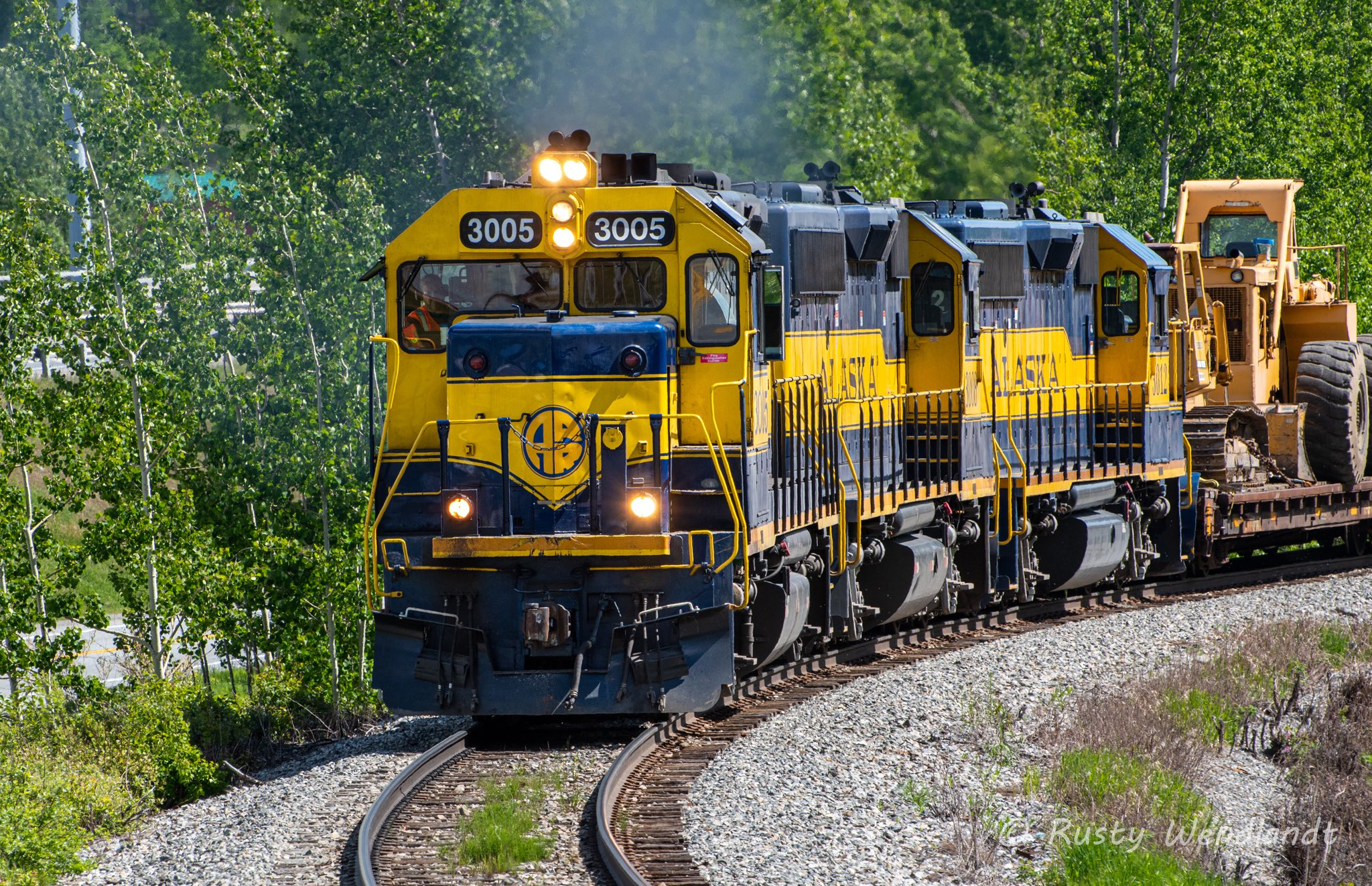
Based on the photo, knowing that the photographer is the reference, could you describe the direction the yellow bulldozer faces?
facing the viewer and to the left of the viewer

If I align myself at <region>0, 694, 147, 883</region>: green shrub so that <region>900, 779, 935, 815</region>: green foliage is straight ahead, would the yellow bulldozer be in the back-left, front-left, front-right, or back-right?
front-left

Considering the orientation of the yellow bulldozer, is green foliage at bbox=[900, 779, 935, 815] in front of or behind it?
in front

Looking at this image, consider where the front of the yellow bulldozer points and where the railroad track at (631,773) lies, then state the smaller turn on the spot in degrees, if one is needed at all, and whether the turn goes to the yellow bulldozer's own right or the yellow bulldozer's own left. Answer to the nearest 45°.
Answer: approximately 45° to the yellow bulldozer's own left

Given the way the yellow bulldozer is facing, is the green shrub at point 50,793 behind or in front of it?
in front
